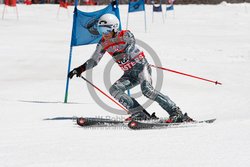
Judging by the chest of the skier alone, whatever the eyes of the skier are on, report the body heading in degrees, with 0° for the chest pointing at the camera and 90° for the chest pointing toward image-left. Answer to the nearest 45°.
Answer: approximately 45°

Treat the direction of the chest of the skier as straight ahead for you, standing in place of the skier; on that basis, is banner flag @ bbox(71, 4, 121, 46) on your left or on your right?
on your right

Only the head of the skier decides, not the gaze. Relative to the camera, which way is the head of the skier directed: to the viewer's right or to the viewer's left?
to the viewer's left
